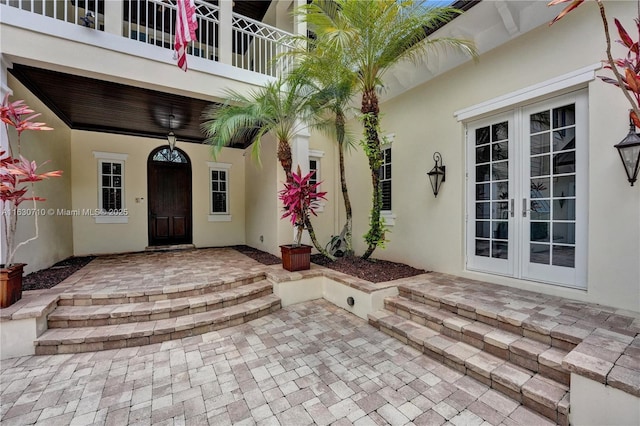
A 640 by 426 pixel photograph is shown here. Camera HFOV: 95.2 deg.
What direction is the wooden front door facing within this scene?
toward the camera

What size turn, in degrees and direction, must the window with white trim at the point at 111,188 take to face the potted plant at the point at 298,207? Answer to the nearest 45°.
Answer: approximately 45° to its left

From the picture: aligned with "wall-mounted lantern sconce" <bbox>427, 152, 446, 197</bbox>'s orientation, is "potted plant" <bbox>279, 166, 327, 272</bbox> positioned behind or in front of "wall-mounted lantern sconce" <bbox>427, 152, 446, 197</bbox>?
in front

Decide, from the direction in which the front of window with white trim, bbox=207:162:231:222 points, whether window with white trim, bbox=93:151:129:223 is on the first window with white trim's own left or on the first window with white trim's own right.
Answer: on the first window with white trim's own right

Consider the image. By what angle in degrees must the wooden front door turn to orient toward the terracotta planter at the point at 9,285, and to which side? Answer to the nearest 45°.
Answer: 0° — it already faces it

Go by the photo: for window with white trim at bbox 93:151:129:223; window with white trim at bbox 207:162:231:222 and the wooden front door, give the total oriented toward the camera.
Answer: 3

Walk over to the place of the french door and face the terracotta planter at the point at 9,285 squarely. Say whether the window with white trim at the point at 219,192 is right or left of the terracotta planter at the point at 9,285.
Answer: right

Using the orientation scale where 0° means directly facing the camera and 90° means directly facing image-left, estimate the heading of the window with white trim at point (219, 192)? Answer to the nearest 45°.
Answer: approximately 0°

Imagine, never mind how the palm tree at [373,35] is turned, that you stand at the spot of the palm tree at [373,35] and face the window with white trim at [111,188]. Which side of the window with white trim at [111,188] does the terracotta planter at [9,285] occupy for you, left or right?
left

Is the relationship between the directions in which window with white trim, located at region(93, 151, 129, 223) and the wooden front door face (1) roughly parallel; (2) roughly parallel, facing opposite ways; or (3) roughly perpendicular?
roughly parallel

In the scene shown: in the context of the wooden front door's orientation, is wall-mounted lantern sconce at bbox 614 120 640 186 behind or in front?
in front

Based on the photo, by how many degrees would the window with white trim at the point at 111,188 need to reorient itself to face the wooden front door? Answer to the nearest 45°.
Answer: approximately 90° to its left

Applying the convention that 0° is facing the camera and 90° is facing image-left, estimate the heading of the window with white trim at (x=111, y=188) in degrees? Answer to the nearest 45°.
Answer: approximately 0°

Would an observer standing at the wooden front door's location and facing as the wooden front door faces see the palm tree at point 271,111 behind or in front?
in front

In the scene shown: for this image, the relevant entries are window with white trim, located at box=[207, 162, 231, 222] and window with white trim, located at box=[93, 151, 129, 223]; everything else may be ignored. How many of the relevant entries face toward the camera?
2

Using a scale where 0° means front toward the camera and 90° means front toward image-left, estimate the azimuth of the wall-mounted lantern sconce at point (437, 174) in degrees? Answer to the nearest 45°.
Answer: approximately 45°

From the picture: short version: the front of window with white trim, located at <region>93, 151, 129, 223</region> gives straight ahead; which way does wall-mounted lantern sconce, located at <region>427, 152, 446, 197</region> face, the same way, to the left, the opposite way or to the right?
to the right
